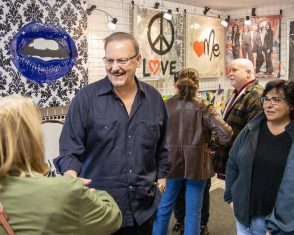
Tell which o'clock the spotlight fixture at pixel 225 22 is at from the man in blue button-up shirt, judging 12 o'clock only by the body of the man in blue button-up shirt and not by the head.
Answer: The spotlight fixture is roughly at 7 o'clock from the man in blue button-up shirt.

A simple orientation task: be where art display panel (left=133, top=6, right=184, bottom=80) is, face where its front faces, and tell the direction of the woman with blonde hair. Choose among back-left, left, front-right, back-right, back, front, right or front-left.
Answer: front-right

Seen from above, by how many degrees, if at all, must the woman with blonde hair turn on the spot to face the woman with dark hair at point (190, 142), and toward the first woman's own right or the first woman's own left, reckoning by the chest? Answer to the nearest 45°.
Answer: approximately 45° to the first woman's own right

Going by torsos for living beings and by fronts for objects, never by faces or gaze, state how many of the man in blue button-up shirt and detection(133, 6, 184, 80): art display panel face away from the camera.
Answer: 0

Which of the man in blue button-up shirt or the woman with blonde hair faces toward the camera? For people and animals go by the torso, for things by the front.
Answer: the man in blue button-up shirt

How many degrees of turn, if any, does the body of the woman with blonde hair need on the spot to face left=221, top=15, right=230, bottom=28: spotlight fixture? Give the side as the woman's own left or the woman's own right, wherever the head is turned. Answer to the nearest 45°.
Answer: approximately 45° to the woman's own right

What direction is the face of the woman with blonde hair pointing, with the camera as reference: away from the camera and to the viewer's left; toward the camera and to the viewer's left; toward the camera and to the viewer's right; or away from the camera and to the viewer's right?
away from the camera and to the viewer's right

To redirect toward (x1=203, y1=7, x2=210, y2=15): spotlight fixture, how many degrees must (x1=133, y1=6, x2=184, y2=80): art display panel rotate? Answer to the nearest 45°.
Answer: approximately 90° to its left

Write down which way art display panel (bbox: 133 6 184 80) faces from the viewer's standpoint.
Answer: facing the viewer and to the right of the viewer

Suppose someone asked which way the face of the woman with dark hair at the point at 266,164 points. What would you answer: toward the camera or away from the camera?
toward the camera

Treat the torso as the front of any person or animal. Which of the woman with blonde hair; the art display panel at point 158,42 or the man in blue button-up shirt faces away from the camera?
the woman with blonde hair

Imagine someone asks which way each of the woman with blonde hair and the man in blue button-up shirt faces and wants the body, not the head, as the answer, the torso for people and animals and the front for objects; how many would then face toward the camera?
1

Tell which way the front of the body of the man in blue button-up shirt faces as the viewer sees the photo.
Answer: toward the camera

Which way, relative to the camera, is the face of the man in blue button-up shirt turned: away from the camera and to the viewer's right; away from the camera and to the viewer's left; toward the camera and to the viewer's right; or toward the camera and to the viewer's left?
toward the camera and to the viewer's left

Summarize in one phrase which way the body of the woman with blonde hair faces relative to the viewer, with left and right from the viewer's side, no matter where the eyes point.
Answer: facing away from the viewer

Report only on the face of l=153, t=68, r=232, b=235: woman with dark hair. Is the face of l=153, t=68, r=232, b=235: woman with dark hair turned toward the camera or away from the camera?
away from the camera

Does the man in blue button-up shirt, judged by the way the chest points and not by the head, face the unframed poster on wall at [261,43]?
no

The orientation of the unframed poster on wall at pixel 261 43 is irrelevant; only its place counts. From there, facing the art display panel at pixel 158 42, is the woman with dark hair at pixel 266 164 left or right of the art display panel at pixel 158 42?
left

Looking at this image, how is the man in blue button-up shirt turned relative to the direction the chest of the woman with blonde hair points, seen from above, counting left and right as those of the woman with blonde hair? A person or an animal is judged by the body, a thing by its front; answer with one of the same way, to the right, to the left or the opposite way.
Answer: the opposite way

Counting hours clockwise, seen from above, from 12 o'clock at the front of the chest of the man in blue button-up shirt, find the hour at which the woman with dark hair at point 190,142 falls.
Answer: The woman with dark hair is roughly at 7 o'clock from the man in blue button-up shirt.
